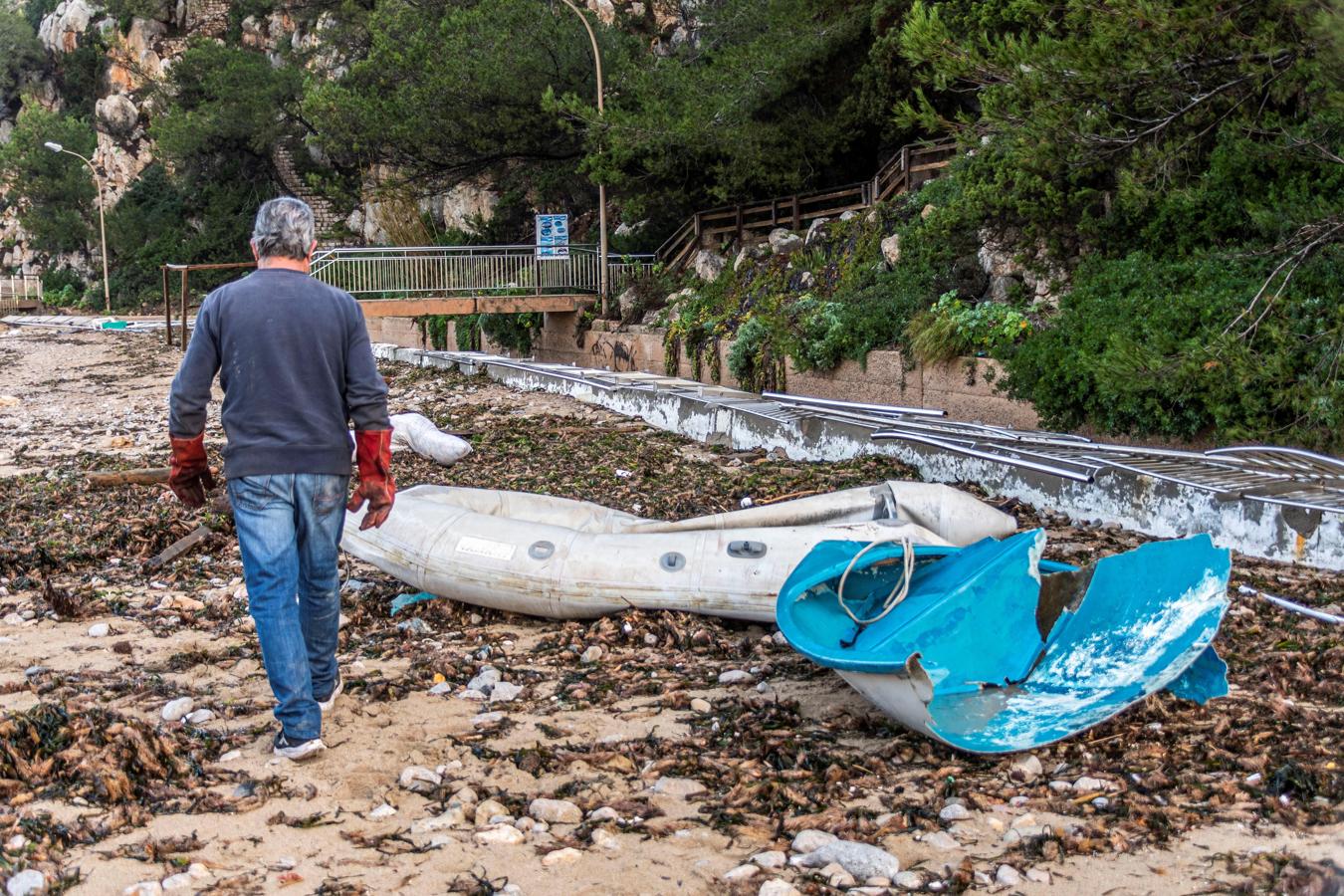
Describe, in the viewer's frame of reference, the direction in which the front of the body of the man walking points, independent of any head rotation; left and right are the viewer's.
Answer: facing away from the viewer

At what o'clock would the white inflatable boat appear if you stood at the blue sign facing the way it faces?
The white inflatable boat is roughly at 12 o'clock from the blue sign.

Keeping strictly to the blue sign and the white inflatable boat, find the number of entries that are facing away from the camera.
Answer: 0

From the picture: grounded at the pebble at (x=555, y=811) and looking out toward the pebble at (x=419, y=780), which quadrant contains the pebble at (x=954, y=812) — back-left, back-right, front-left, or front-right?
back-right

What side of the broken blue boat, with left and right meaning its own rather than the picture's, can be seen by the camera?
left

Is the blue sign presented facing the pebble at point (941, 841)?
yes

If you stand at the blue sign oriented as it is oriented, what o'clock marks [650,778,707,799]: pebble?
The pebble is roughly at 12 o'clock from the blue sign.

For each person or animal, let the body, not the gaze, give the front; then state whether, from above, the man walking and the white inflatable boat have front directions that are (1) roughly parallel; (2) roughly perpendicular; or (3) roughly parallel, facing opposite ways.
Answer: roughly perpendicular

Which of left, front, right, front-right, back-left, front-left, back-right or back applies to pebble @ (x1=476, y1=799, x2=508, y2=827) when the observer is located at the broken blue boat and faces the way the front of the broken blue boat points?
front-left

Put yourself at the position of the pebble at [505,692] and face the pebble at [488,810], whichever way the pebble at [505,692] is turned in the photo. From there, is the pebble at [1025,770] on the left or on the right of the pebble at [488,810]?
left

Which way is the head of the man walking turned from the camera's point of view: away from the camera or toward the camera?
away from the camera
